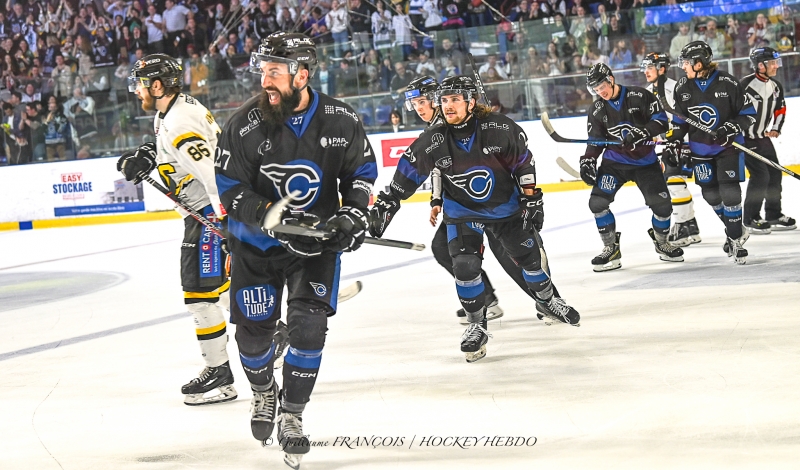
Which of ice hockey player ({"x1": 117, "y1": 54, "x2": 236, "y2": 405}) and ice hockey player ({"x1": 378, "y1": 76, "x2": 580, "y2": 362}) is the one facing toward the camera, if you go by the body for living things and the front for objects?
ice hockey player ({"x1": 378, "y1": 76, "x2": 580, "y2": 362})

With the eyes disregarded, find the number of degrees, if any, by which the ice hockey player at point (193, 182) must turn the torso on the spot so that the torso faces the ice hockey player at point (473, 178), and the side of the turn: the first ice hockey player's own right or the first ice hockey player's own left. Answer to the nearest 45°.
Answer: approximately 180°

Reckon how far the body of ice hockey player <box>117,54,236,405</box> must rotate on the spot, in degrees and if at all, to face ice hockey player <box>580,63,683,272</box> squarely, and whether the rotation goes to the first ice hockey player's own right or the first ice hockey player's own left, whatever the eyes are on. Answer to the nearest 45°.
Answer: approximately 135° to the first ice hockey player's own right

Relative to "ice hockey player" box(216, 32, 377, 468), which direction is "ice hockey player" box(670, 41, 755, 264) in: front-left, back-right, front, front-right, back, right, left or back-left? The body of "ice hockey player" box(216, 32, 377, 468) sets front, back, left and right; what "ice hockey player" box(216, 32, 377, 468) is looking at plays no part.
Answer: back-left

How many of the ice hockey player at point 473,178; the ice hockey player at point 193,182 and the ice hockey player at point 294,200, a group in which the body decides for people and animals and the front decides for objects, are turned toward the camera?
2

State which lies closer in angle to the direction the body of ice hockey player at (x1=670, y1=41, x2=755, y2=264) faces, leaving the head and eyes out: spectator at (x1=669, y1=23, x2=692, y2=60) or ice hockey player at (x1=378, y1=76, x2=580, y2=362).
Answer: the ice hockey player

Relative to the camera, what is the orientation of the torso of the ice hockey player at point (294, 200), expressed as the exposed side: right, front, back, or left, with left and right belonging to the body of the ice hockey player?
front

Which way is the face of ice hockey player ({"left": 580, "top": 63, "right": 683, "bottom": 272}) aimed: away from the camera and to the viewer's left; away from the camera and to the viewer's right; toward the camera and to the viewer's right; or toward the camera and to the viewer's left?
toward the camera and to the viewer's left

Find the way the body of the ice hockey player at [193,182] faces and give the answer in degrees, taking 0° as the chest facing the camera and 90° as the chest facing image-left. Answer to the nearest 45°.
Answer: approximately 90°

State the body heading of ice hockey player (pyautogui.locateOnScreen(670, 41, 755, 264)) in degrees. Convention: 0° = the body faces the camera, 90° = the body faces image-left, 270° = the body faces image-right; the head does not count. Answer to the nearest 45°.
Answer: approximately 45°

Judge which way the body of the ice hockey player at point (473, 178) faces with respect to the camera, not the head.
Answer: toward the camera

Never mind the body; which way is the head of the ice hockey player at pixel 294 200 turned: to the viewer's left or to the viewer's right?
to the viewer's left

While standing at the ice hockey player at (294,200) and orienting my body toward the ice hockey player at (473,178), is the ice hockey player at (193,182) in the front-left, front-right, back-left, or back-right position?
front-left

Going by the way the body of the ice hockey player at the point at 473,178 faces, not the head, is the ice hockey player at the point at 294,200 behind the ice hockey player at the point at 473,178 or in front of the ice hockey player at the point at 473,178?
in front
